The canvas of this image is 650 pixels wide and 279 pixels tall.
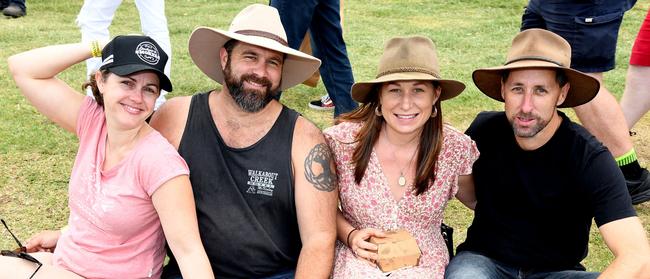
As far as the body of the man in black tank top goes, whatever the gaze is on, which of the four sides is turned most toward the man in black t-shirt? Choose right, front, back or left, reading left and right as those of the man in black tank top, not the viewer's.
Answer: left

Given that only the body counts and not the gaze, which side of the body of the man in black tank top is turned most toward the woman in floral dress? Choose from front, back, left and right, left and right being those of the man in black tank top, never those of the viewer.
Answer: left

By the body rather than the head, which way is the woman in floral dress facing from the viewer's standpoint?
toward the camera

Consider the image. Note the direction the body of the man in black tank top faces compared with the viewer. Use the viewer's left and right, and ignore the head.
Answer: facing the viewer

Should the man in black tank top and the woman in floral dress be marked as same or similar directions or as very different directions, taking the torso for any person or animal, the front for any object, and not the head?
same or similar directions

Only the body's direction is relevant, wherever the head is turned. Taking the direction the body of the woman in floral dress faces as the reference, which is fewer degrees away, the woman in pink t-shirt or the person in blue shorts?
the woman in pink t-shirt

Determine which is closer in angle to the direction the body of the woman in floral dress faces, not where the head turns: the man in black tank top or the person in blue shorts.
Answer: the man in black tank top

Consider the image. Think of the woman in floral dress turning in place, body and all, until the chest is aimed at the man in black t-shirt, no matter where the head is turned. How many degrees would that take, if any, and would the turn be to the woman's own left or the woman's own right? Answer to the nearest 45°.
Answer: approximately 90° to the woman's own left

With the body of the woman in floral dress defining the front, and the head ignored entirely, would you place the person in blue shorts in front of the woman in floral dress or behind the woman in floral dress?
behind
